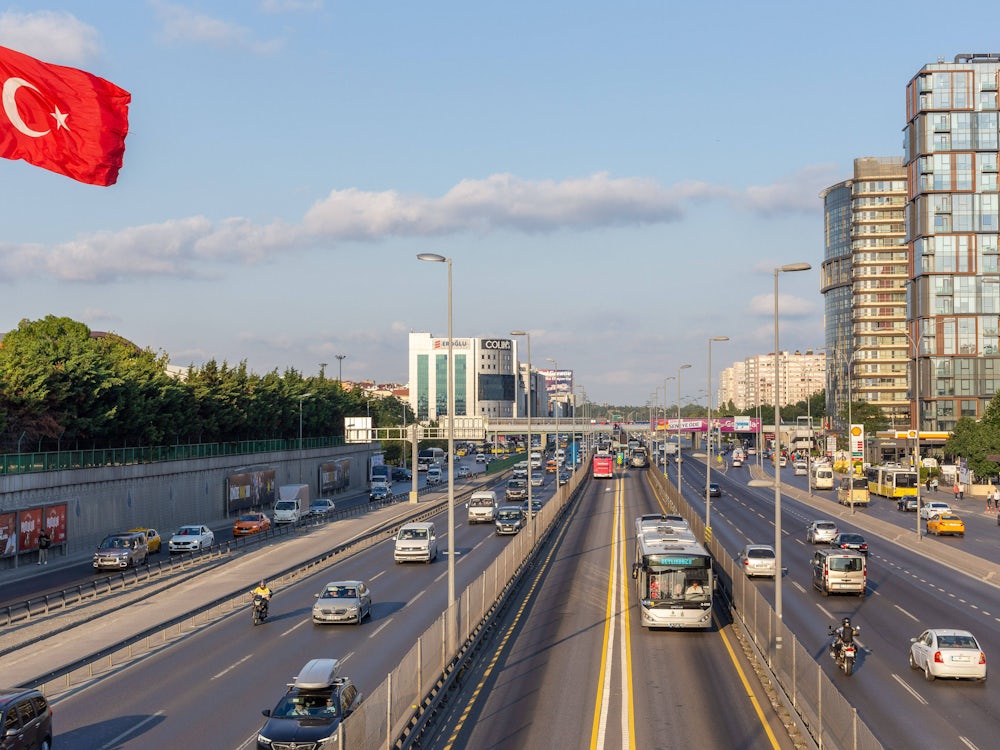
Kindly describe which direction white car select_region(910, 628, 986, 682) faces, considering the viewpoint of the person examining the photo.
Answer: facing away from the viewer and to the left of the viewer

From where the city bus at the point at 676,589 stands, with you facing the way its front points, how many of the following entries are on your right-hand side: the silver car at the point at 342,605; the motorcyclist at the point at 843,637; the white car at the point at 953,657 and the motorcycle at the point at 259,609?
2

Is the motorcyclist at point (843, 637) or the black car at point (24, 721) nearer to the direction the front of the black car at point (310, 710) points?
the black car

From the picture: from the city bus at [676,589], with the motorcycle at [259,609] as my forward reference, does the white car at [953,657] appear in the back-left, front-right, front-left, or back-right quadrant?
back-left

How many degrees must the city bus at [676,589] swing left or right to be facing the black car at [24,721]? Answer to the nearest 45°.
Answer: approximately 45° to its right

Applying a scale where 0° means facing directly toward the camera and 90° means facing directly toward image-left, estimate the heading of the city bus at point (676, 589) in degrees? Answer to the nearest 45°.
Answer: approximately 0°

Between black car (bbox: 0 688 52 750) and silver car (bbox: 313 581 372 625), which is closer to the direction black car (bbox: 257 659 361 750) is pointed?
the black car

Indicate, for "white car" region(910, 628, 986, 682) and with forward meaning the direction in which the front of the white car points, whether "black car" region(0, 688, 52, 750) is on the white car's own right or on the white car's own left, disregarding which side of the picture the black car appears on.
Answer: on the white car's own left

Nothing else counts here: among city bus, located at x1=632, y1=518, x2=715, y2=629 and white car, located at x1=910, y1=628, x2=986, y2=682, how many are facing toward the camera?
1

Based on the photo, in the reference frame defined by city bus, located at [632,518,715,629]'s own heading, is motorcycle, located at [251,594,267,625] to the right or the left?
on its right
